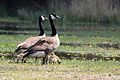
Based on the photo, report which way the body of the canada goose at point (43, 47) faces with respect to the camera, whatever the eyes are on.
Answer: to the viewer's right
